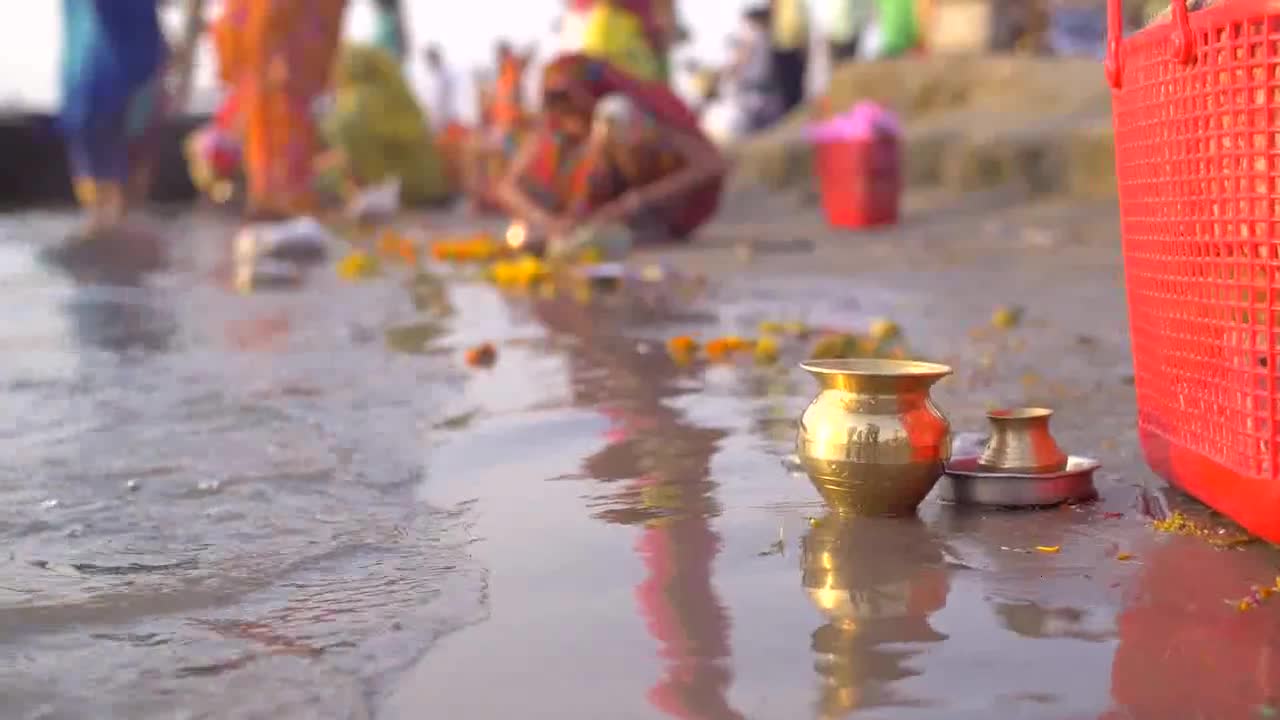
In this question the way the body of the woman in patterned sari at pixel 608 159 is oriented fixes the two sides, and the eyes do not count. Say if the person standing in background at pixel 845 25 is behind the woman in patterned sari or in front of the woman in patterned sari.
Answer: behind

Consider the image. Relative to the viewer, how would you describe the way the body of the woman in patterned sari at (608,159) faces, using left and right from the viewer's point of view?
facing the viewer and to the left of the viewer

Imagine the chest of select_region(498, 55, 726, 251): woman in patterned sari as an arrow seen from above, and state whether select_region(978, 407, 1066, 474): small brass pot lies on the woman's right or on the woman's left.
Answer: on the woman's left

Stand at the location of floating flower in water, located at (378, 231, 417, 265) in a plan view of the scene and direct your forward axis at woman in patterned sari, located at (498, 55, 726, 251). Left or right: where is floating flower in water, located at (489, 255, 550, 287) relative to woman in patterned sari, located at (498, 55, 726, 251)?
right

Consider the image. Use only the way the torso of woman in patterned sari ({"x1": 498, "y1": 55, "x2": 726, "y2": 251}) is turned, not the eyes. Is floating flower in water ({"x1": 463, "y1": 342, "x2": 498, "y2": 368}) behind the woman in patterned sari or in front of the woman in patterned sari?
in front

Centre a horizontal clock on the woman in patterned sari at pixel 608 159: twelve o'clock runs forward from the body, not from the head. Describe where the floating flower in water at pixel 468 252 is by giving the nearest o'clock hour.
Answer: The floating flower in water is roughly at 1 o'clock from the woman in patterned sari.

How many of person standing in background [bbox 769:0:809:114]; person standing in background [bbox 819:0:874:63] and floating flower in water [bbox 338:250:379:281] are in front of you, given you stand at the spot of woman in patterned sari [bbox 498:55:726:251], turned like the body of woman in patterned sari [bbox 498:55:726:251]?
1

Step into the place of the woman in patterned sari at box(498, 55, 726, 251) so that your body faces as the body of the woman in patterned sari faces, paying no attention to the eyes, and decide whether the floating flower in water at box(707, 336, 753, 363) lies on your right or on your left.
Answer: on your left

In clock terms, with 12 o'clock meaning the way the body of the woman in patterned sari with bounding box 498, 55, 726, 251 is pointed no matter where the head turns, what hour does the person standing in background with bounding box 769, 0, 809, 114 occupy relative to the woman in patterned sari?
The person standing in background is roughly at 5 o'clock from the woman in patterned sari.

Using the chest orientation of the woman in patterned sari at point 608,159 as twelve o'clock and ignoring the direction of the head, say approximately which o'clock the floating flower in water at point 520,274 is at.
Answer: The floating flower in water is roughly at 11 o'clock from the woman in patterned sari.

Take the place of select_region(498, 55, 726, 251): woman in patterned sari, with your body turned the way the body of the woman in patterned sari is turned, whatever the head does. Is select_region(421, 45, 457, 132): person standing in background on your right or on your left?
on your right
